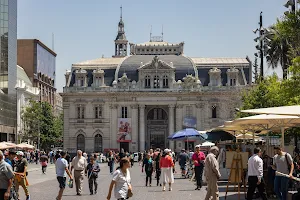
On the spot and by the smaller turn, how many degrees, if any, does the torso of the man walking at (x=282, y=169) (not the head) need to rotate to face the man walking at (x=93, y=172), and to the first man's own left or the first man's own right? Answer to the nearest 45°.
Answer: approximately 90° to the first man's own right

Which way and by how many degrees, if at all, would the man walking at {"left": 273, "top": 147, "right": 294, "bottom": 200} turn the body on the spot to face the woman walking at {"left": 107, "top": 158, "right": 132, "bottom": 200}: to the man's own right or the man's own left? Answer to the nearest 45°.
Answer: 0° — they already face them

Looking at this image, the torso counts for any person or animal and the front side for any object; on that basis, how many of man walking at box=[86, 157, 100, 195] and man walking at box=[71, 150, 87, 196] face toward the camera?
2

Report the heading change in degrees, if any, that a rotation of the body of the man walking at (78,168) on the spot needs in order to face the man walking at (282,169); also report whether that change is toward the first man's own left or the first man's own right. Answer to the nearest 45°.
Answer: approximately 45° to the first man's own left

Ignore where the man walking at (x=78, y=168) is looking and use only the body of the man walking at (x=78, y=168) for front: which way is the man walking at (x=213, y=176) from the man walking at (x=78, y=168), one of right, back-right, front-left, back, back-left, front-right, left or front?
front-left

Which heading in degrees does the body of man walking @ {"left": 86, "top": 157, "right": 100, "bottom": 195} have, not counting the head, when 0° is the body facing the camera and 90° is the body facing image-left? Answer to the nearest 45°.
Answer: approximately 0°

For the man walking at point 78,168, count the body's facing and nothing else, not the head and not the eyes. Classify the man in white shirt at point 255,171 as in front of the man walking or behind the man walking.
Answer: in front
